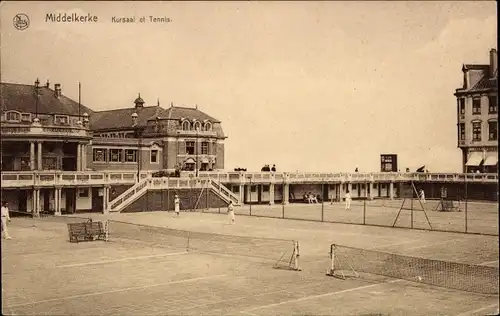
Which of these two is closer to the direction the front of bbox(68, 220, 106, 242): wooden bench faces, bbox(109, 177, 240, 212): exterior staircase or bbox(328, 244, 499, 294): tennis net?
the tennis net

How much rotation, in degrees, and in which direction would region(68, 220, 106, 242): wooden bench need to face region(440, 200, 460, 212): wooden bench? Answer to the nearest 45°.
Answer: approximately 135° to its left

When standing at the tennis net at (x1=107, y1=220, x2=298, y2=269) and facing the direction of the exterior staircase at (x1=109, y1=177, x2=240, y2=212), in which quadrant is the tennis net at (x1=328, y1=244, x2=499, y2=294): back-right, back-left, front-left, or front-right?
back-right

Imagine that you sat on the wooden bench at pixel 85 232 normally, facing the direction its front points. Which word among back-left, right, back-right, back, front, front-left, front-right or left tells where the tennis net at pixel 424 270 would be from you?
front-left

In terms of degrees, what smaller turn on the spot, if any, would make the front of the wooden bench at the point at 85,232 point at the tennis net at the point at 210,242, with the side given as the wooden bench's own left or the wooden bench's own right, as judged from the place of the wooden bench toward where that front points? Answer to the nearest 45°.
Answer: approximately 45° to the wooden bench's own left
